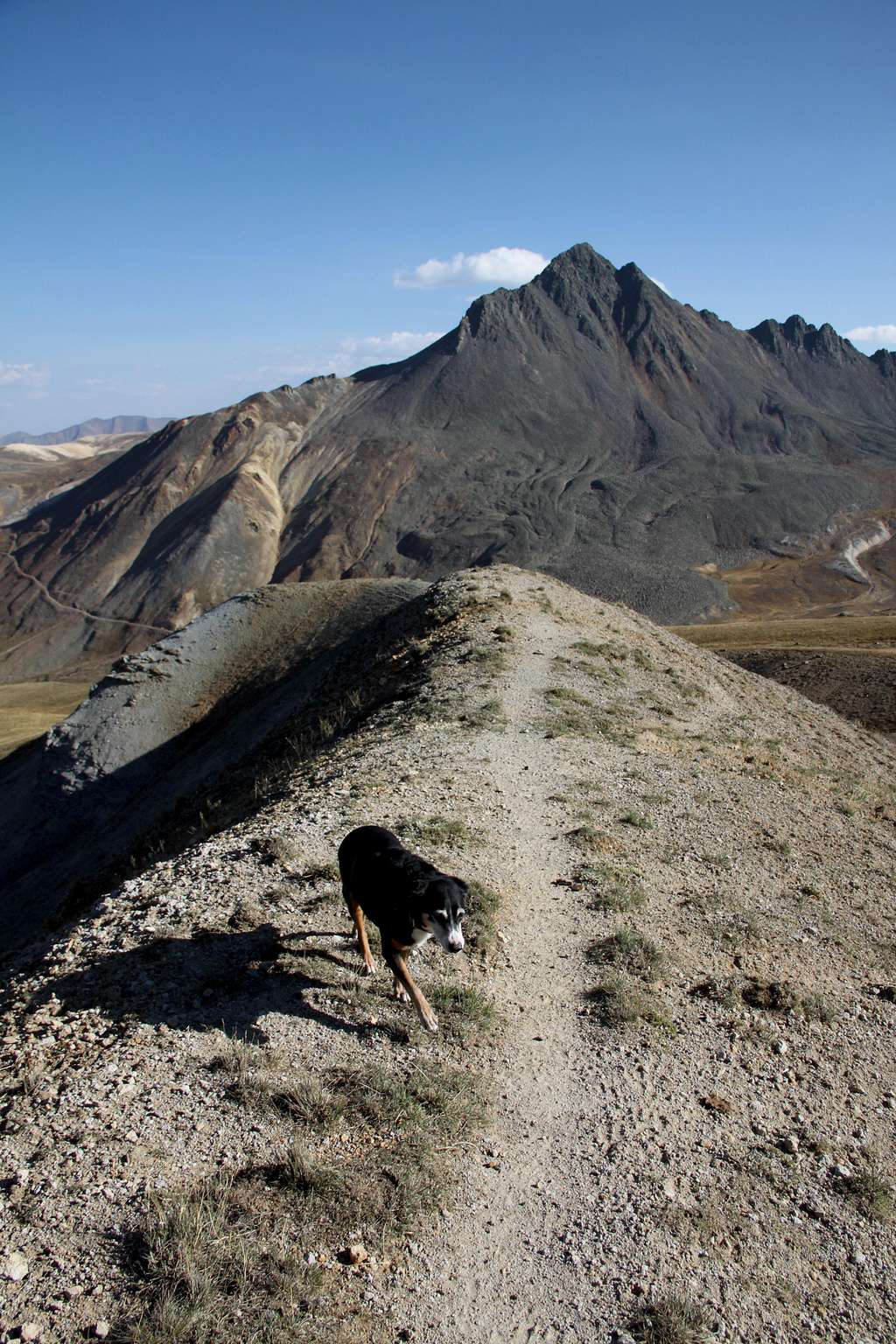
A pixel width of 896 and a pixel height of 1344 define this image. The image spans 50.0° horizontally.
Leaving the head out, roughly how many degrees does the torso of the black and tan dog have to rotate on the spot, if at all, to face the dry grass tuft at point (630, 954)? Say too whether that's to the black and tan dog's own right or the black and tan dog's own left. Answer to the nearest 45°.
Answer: approximately 90° to the black and tan dog's own left

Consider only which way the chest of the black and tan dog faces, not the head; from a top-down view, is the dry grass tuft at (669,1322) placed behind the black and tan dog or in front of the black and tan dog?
in front

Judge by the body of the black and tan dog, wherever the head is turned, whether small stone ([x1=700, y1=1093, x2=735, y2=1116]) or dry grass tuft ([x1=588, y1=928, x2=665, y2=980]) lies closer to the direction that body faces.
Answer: the small stone

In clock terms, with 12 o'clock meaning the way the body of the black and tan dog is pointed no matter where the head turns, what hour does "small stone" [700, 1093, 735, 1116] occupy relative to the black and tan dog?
The small stone is roughly at 11 o'clock from the black and tan dog.

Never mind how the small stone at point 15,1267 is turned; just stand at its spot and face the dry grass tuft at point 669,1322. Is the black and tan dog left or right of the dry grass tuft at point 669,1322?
left

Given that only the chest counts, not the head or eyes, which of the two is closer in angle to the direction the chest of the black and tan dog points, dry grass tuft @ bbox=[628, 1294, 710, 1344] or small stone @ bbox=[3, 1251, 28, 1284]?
the dry grass tuft

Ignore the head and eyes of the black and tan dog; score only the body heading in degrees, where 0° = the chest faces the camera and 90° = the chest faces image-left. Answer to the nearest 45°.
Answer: approximately 315°

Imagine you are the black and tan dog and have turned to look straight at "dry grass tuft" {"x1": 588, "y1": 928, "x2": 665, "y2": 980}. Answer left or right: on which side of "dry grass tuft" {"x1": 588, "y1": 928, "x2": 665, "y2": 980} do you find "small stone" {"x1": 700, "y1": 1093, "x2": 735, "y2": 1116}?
right

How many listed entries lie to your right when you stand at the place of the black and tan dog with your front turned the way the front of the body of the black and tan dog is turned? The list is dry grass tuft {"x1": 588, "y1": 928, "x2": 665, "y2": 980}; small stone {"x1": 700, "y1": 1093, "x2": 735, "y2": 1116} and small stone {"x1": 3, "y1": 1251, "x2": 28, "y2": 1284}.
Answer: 1

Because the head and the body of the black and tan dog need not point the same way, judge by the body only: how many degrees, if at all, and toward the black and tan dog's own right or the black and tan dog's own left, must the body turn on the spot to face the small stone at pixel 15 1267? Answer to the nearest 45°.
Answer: approximately 90° to the black and tan dog's own right

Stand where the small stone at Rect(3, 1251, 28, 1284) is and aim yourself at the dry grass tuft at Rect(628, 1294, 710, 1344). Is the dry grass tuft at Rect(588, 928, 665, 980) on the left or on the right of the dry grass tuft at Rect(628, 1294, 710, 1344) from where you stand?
left
